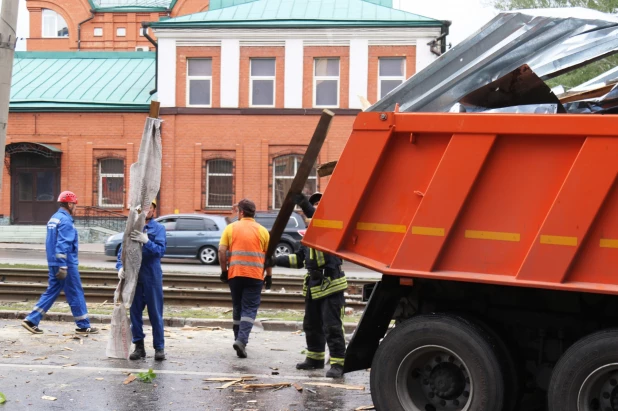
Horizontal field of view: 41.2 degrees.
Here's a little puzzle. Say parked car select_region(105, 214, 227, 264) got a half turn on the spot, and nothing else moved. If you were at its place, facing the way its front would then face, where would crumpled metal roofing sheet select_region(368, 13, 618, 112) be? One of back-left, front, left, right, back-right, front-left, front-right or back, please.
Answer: right

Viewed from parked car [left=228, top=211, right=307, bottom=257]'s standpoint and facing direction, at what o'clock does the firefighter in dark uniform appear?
The firefighter in dark uniform is roughly at 9 o'clock from the parked car.

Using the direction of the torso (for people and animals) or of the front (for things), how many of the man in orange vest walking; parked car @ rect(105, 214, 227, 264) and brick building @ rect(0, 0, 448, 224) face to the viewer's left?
1

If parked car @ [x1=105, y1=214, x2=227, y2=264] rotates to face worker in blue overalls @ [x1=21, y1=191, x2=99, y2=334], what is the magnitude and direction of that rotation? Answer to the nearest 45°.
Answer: approximately 90° to its left

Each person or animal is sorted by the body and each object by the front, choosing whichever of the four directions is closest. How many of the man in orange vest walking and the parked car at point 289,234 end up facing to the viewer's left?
1

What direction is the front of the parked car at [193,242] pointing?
to the viewer's left

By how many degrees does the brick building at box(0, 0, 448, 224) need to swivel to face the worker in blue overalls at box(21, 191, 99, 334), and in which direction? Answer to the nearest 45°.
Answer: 0° — it already faces them

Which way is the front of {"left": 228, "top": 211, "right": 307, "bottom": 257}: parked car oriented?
to the viewer's left

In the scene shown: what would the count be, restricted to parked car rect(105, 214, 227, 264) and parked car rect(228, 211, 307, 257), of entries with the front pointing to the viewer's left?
2

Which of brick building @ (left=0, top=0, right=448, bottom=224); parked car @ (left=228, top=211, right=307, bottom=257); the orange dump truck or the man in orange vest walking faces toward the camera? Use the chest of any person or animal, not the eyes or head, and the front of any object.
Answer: the brick building

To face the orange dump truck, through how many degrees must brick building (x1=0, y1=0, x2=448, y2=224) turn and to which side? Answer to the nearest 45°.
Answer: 0° — it already faces it
